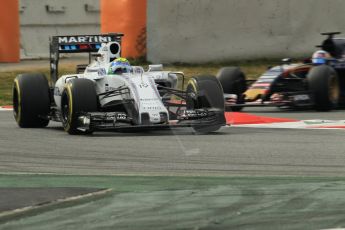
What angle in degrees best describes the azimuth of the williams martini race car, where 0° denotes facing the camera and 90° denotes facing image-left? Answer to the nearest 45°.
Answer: approximately 0°
